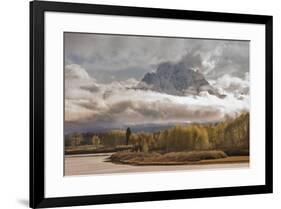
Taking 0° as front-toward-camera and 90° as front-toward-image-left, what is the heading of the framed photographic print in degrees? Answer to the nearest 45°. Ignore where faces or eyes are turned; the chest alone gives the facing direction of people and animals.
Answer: approximately 315°
